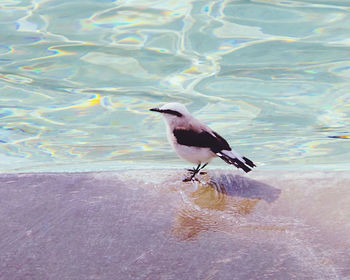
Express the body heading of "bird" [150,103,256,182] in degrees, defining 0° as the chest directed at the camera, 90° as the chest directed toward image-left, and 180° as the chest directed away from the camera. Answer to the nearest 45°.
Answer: approximately 90°
